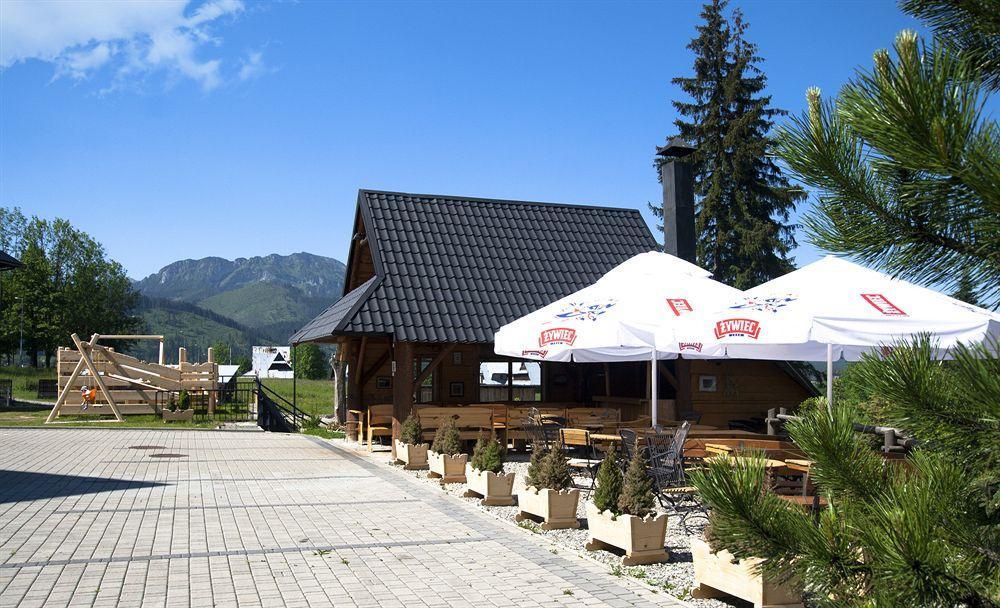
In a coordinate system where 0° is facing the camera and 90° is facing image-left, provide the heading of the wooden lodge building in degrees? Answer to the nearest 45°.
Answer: approximately 0°

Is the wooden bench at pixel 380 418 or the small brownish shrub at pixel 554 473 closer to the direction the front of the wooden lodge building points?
the small brownish shrub

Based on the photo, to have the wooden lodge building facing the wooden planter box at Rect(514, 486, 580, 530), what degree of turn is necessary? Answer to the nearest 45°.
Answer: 0° — it already faces it
